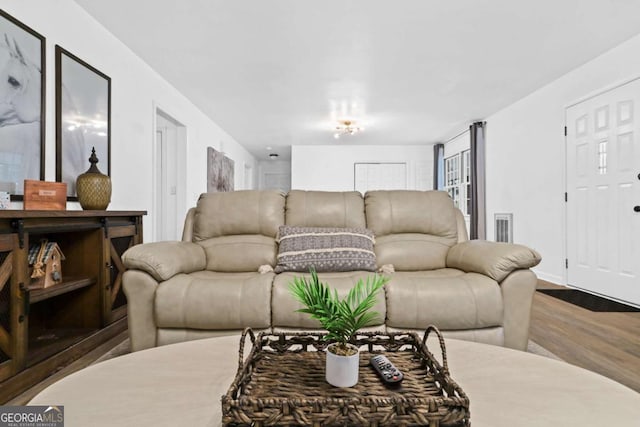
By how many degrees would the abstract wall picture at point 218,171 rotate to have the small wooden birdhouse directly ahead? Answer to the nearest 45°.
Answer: approximately 45° to its right

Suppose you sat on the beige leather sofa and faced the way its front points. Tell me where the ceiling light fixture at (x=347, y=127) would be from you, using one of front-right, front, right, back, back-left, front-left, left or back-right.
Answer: back

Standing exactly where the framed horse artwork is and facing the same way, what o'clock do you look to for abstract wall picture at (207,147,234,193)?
The abstract wall picture is roughly at 9 o'clock from the framed horse artwork.

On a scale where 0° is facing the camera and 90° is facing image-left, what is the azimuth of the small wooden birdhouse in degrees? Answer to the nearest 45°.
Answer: approximately 315°

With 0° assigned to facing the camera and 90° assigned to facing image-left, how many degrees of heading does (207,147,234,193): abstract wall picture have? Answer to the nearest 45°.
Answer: approximately 315°

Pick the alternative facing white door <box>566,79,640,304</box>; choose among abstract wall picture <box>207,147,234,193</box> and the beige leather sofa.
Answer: the abstract wall picture

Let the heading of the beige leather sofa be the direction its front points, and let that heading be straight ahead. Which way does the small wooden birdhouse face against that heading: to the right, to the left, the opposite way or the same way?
to the left

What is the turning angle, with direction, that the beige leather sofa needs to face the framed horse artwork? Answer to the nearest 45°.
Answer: approximately 90° to its right

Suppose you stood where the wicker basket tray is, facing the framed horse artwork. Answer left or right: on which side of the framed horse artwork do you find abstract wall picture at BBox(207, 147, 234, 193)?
right

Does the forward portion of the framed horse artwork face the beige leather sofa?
yes

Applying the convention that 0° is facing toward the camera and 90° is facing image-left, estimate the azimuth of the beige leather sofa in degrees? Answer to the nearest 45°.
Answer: approximately 0°

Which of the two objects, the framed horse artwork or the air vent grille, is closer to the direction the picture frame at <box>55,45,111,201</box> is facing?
the air vent grille

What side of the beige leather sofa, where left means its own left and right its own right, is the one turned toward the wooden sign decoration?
right
